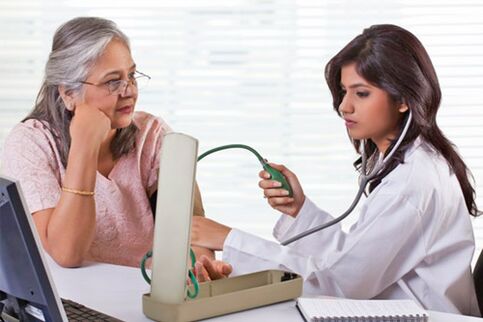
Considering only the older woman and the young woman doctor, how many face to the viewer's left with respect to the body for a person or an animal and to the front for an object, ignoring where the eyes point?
1

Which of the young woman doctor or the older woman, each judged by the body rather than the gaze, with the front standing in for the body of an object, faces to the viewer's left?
the young woman doctor

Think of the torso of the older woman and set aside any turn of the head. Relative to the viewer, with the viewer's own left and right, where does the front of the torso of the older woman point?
facing the viewer and to the right of the viewer

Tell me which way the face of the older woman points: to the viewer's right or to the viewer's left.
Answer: to the viewer's right

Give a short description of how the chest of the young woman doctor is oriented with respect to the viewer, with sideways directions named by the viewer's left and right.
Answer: facing to the left of the viewer

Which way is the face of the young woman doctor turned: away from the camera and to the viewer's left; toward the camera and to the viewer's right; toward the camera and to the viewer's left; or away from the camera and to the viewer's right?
toward the camera and to the viewer's left

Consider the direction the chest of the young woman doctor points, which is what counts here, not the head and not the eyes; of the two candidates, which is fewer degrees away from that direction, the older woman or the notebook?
the older woman

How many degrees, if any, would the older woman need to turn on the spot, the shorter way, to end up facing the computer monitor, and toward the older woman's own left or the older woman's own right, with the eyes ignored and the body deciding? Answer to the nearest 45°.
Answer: approximately 45° to the older woman's own right

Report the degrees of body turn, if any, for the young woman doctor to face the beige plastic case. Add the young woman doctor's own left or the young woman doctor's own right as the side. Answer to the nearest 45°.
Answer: approximately 45° to the young woman doctor's own left

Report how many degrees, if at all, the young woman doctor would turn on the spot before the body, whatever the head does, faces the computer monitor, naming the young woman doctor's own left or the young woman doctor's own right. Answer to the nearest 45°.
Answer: approximately 45° to the young woman doctor's own left

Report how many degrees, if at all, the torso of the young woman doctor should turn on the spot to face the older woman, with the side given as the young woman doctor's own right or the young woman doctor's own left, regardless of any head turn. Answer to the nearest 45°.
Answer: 0° — they already face them

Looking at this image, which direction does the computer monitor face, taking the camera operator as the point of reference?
facing away from the viewer and to the right of the viewer

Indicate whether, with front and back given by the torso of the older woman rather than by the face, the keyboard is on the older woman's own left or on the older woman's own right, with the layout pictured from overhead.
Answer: on the older woman's own right

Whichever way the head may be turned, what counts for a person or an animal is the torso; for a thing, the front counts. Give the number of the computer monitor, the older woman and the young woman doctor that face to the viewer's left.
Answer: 1
